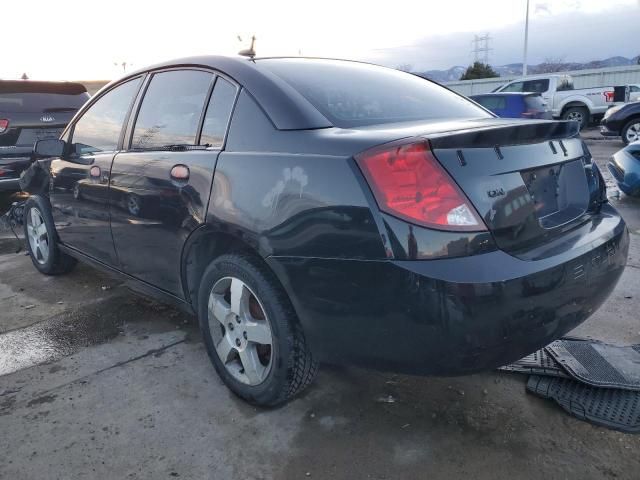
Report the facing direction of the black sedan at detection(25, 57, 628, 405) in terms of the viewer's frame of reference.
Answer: facing away from the viewer and to the left of the viewer

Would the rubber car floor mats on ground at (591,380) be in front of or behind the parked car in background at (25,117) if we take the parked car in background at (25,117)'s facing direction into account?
behind

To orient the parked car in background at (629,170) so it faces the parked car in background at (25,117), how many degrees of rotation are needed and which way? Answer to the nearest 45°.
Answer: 0° — it already faces it

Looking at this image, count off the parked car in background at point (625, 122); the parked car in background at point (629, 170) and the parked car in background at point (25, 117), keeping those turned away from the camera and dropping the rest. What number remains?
1

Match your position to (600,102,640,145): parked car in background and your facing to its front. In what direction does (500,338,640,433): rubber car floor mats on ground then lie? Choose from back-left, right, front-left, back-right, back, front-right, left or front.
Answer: front-left

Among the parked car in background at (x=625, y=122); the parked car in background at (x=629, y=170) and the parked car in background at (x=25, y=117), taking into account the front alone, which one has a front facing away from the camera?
the parked car in background at (x=25, y=117)

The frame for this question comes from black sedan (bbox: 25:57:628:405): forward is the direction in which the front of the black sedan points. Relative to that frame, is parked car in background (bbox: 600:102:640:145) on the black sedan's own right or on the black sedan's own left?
on the black sedan's own right

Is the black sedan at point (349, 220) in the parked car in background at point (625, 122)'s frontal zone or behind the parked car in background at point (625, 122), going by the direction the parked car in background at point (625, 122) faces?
frontal zone

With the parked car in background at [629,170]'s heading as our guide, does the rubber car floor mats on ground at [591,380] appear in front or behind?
in front

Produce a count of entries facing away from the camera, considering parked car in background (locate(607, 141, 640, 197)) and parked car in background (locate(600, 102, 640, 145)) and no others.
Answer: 0

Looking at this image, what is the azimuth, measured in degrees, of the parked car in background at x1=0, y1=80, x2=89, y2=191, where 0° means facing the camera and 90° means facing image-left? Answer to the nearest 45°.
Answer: approximately 180°

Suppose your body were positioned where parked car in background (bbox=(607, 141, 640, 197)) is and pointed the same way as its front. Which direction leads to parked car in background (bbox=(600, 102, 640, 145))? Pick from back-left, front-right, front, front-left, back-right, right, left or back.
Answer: back-right

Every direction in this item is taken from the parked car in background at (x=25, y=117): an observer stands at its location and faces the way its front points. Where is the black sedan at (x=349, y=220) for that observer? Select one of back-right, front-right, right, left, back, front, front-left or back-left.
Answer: back

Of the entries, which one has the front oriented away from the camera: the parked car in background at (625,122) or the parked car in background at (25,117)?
the parked car in background at (25,117)
